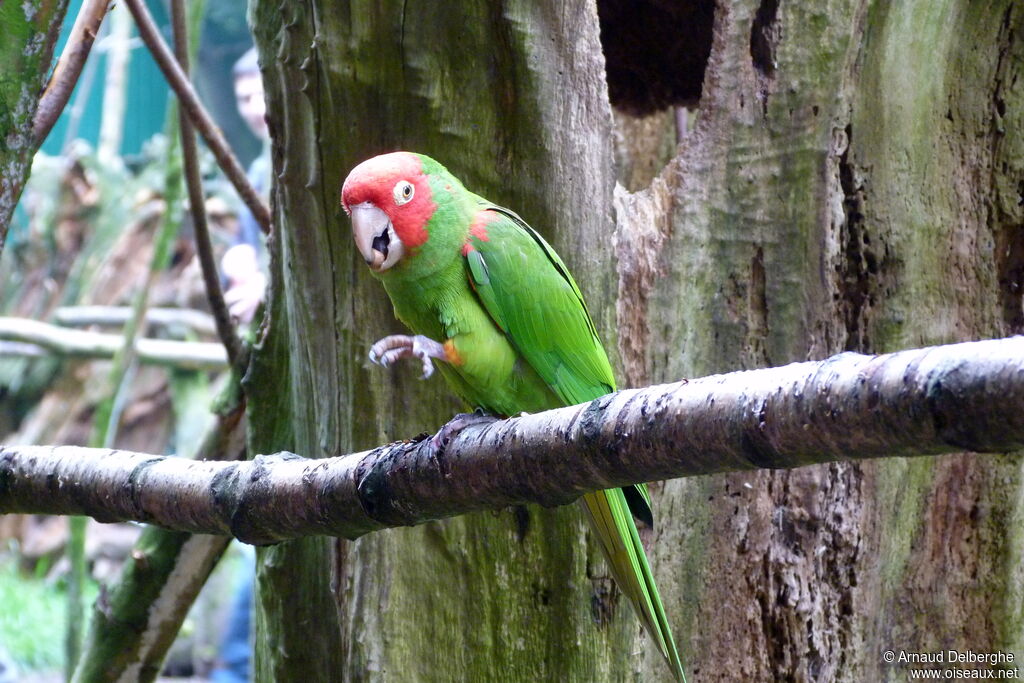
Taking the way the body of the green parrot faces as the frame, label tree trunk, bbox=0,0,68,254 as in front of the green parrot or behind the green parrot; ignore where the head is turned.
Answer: in front

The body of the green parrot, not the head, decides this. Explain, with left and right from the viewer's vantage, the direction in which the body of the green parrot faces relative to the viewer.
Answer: facing the viewer and to the left of the viewer

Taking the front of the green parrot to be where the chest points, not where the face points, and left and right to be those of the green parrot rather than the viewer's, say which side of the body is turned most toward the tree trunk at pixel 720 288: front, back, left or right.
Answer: back

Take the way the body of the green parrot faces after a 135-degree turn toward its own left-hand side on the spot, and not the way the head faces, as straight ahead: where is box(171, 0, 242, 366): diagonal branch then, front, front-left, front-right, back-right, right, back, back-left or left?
back-left

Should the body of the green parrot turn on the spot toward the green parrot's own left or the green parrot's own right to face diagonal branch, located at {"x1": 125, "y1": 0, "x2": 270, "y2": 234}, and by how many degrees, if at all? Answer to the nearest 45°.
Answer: approximately 90° to the green parrot's own right

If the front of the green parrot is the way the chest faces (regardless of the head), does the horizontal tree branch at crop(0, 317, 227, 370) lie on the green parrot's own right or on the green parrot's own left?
on the green parrot's own right
